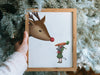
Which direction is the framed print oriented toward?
toward the camera
